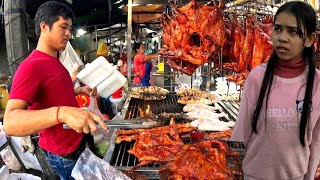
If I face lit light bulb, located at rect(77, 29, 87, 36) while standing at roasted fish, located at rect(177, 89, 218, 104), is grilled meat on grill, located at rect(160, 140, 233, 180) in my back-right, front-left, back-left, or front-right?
back-left

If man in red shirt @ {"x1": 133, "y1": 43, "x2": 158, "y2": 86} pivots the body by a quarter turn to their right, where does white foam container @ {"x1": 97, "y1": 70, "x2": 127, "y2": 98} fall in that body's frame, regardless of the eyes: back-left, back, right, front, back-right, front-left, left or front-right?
front

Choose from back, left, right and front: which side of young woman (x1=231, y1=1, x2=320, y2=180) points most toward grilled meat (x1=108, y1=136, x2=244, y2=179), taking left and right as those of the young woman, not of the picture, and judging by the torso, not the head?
right

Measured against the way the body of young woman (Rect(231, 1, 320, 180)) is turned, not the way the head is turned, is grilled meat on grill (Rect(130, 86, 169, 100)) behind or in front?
behind

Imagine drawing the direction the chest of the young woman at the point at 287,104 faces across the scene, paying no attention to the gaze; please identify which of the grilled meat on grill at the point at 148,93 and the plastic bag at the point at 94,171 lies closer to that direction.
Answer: the plastic bag
